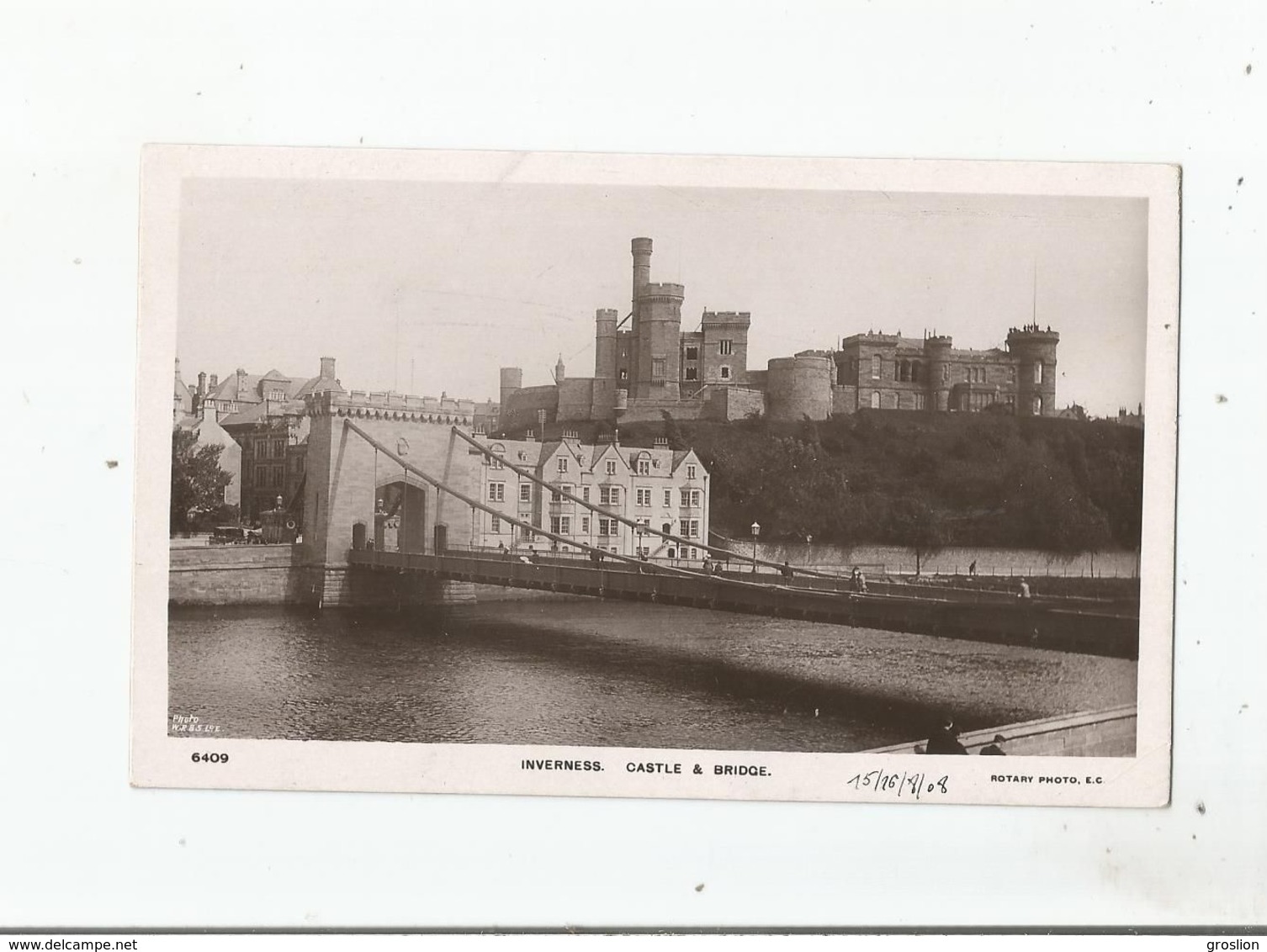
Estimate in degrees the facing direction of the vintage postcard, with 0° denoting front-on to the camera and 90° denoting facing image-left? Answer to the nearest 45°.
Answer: approximately 0°
